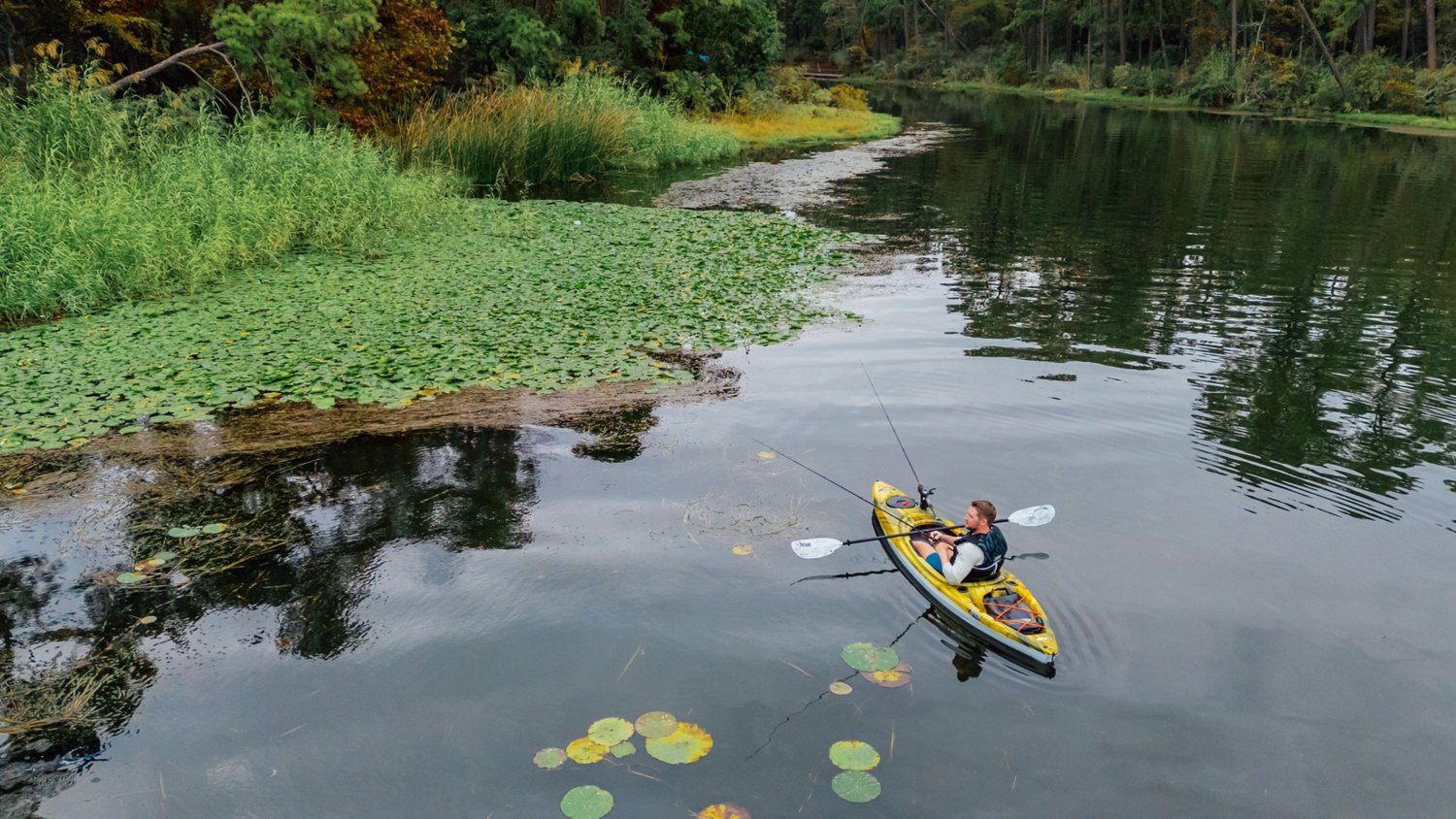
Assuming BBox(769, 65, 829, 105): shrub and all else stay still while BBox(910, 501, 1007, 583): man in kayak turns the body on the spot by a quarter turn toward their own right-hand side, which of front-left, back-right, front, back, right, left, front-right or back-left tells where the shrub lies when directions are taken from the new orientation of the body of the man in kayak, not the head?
front-left

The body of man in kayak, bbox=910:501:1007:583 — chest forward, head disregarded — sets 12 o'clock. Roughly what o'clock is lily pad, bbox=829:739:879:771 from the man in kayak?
The lily pad is roughly at 8 o'clock from the man in kayak.

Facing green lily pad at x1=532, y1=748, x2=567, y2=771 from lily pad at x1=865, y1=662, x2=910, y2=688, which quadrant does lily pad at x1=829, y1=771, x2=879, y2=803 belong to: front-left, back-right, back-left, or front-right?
front-left

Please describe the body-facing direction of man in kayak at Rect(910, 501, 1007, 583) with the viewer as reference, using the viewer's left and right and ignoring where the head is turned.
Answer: facing away from the viewer and to the left of the viewer

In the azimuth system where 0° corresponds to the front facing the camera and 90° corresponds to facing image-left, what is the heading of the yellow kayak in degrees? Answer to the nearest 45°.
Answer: approximately 135°

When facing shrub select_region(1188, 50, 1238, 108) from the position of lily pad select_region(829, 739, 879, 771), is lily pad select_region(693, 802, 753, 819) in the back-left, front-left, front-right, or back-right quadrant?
back-left

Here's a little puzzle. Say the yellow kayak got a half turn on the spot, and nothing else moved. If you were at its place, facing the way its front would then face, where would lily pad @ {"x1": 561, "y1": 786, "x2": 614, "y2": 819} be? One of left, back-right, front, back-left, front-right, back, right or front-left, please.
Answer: right

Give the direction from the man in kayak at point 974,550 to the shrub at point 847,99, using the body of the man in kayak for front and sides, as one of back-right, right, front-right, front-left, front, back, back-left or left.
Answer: front-right

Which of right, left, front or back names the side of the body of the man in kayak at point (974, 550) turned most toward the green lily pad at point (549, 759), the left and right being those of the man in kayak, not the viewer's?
left

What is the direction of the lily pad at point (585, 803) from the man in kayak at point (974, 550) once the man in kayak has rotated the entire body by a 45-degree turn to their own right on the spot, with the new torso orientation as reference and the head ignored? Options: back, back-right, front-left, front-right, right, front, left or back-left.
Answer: back-left

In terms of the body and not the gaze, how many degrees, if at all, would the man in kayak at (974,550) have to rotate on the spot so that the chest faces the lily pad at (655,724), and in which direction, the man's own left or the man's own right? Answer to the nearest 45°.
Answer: approximately 90° to the man's own left

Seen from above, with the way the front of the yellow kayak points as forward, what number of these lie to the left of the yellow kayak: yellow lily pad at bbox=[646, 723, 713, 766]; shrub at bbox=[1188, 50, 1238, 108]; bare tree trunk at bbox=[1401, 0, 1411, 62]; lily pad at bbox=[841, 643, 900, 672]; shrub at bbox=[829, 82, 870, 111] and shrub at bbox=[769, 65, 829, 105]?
2

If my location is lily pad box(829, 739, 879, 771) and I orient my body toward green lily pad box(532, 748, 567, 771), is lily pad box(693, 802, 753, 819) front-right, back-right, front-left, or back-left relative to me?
front-left

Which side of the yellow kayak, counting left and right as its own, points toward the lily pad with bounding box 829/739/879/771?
left

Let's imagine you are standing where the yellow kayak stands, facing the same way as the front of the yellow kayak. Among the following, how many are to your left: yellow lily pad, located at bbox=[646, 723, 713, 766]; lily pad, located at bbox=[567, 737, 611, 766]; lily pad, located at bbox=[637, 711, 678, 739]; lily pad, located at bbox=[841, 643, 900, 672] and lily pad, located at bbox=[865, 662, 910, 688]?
5

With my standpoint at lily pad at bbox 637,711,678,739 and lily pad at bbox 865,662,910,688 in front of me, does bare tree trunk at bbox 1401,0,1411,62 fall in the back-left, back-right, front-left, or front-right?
front-left

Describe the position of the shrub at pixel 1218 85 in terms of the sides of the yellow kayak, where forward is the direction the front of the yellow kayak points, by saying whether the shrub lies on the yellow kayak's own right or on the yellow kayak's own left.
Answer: on the yellow kayak's own right

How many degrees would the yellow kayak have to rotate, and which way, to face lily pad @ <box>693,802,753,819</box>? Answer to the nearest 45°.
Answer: approximately 90° to its left

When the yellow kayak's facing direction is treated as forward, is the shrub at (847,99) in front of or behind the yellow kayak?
in front
